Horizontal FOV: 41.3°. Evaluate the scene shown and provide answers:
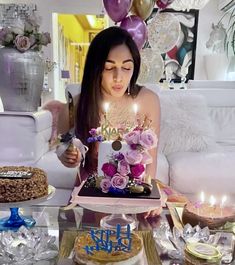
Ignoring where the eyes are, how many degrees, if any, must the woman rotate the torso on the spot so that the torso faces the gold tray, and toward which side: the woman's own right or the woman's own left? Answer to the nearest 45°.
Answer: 0° — they already face it

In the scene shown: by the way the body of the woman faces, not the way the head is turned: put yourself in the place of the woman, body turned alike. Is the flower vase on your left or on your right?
on your right

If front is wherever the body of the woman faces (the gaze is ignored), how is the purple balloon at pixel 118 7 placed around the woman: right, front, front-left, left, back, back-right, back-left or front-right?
back

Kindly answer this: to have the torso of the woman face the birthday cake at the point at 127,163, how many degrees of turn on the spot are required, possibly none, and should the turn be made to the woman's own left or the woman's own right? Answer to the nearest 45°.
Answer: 0° — they already face it

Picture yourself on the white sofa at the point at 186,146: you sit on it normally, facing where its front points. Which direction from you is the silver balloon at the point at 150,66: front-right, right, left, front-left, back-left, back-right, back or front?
back

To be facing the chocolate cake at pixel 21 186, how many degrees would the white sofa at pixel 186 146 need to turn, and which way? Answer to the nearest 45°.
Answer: approximately 45° to its right

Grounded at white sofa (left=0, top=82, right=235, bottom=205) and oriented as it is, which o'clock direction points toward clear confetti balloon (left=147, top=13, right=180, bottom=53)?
The clear confetti balloon is roughly at 6 o'clock from the white sofa.

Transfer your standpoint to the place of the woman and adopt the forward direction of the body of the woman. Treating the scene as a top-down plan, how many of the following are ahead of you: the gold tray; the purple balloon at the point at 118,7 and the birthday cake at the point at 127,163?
2

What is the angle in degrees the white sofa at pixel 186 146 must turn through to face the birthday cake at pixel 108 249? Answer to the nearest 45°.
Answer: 0° — it already faces it

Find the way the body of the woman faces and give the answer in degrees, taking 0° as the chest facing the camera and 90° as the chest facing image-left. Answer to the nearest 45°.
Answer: approximately 0°
